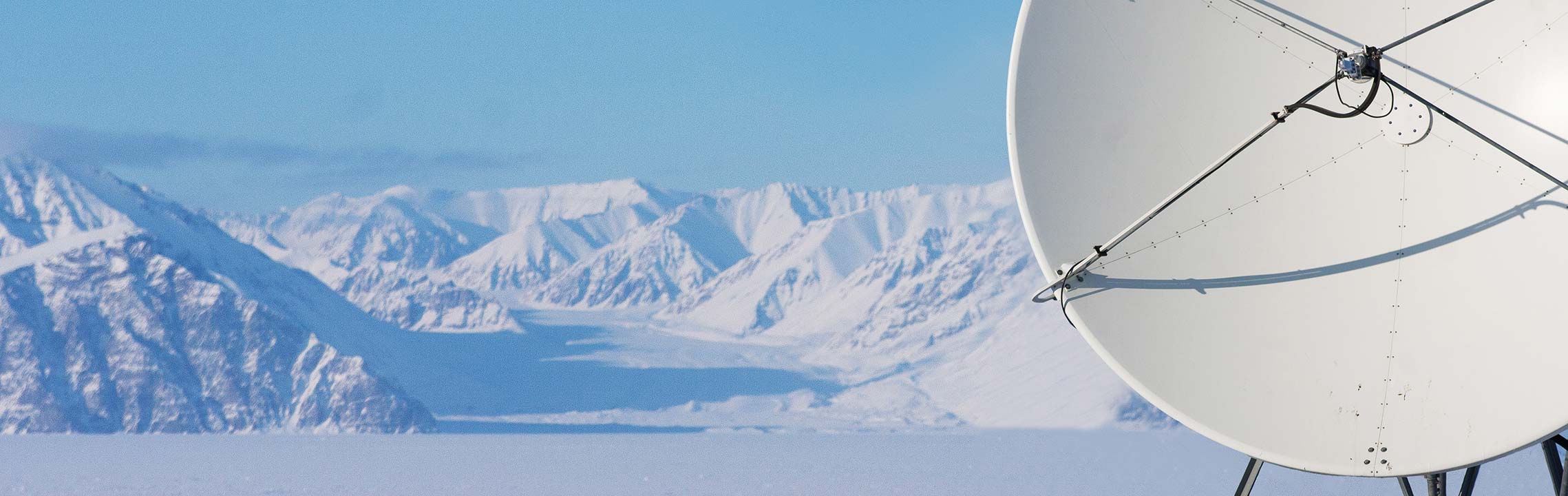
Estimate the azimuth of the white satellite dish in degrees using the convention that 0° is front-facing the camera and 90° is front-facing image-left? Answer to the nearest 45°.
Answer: approximately 0°
